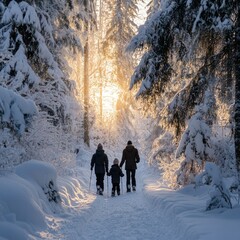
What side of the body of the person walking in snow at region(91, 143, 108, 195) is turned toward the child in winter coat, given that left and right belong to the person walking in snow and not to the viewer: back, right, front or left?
right

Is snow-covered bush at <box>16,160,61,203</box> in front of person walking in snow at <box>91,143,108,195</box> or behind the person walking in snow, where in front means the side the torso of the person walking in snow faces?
behind

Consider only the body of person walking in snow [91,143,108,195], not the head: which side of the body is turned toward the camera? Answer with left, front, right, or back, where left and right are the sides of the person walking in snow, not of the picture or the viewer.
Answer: back

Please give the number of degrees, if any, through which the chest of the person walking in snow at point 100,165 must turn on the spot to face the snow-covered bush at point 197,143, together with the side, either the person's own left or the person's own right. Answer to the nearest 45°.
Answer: approximately 135° to the person's own right

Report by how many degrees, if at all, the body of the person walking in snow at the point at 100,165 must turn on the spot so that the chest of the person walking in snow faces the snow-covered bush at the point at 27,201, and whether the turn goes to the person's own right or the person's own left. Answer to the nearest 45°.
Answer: approximately 180°
